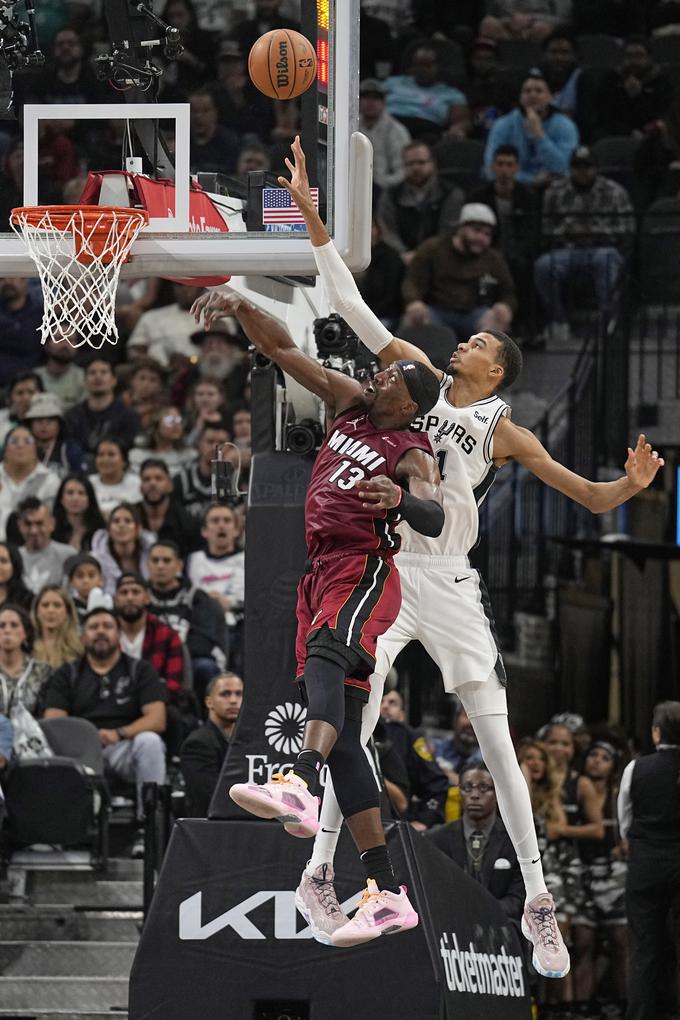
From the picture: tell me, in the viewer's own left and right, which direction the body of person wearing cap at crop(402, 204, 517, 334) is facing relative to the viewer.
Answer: facing the viewer

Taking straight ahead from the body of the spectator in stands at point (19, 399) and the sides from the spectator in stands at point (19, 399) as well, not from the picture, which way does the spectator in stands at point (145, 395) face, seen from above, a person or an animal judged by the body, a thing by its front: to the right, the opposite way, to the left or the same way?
the same way

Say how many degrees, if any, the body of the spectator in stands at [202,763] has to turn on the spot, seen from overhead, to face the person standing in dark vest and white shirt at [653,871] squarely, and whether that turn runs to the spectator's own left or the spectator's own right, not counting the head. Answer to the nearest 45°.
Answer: approximately 45° to the spectator's own left

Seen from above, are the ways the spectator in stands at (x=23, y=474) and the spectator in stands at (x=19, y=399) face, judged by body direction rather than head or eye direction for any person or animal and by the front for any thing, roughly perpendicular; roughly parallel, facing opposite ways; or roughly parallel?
roughly parallel

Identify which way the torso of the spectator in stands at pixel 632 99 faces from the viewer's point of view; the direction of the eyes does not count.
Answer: toward the camera

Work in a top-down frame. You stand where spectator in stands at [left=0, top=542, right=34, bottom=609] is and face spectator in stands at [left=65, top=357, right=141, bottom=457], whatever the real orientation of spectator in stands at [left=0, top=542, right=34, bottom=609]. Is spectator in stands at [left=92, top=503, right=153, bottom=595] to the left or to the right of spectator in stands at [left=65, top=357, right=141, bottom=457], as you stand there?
right

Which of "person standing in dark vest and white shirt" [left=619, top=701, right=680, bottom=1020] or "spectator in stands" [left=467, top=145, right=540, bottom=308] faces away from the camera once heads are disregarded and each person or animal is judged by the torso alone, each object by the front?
"person standing in dark vest and white shirt" [left=619, top=701, right=680, bottom=1020]

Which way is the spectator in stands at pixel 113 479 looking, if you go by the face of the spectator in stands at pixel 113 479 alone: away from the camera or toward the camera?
toward the camera

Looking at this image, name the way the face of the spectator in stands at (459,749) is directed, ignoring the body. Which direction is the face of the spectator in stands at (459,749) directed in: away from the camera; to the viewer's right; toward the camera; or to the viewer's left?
toward the camera

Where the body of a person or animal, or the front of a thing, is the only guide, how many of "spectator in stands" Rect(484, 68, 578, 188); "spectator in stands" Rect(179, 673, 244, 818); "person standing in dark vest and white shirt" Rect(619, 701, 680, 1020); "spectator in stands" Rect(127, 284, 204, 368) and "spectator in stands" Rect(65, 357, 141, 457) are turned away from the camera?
1

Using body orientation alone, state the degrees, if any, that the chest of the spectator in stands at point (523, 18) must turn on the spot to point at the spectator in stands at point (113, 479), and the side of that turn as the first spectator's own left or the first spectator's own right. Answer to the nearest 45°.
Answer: approximately 45° to the first spectator's own right

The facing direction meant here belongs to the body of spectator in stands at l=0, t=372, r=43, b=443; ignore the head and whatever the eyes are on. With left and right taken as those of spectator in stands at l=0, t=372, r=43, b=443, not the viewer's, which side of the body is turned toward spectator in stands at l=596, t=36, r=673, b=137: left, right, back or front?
left

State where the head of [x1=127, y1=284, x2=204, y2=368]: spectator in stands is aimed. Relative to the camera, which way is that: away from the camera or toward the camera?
toward the camera

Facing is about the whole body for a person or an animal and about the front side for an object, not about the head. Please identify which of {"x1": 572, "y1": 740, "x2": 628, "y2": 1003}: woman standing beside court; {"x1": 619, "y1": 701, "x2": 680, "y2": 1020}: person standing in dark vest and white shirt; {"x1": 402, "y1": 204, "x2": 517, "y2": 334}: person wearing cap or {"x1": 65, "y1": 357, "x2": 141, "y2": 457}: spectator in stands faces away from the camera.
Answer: {"x1": 619, "y1": 701, "x2": 680, "y2": 1020}: person standing in dark vest and white shirt

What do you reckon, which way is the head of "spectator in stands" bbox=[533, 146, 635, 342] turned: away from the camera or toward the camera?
toward the camera

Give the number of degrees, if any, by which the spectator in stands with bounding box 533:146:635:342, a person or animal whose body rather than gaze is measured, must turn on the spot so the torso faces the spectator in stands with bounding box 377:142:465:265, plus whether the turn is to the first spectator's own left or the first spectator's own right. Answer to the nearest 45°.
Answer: approximately 90° to the first spectator's own right

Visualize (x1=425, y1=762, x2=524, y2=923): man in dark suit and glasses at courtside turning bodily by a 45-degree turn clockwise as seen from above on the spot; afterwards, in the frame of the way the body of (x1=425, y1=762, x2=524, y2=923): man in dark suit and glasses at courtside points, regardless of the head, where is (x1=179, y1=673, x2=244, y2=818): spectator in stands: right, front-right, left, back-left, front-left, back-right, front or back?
front-right

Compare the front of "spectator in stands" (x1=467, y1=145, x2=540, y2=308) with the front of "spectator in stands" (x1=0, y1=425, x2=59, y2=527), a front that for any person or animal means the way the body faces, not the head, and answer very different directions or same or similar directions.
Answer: same or similar directions

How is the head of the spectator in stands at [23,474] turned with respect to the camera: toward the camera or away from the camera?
toward the camera

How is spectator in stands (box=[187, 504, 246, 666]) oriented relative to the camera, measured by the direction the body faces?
toward the camera

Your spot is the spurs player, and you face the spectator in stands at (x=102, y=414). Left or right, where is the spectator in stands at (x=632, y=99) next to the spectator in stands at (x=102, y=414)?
right

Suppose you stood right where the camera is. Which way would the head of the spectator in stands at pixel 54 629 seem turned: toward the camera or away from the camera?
toward the camera

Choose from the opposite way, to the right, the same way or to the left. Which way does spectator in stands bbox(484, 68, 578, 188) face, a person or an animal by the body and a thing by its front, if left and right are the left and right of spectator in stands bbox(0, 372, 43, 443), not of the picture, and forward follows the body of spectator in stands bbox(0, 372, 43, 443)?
the same way
